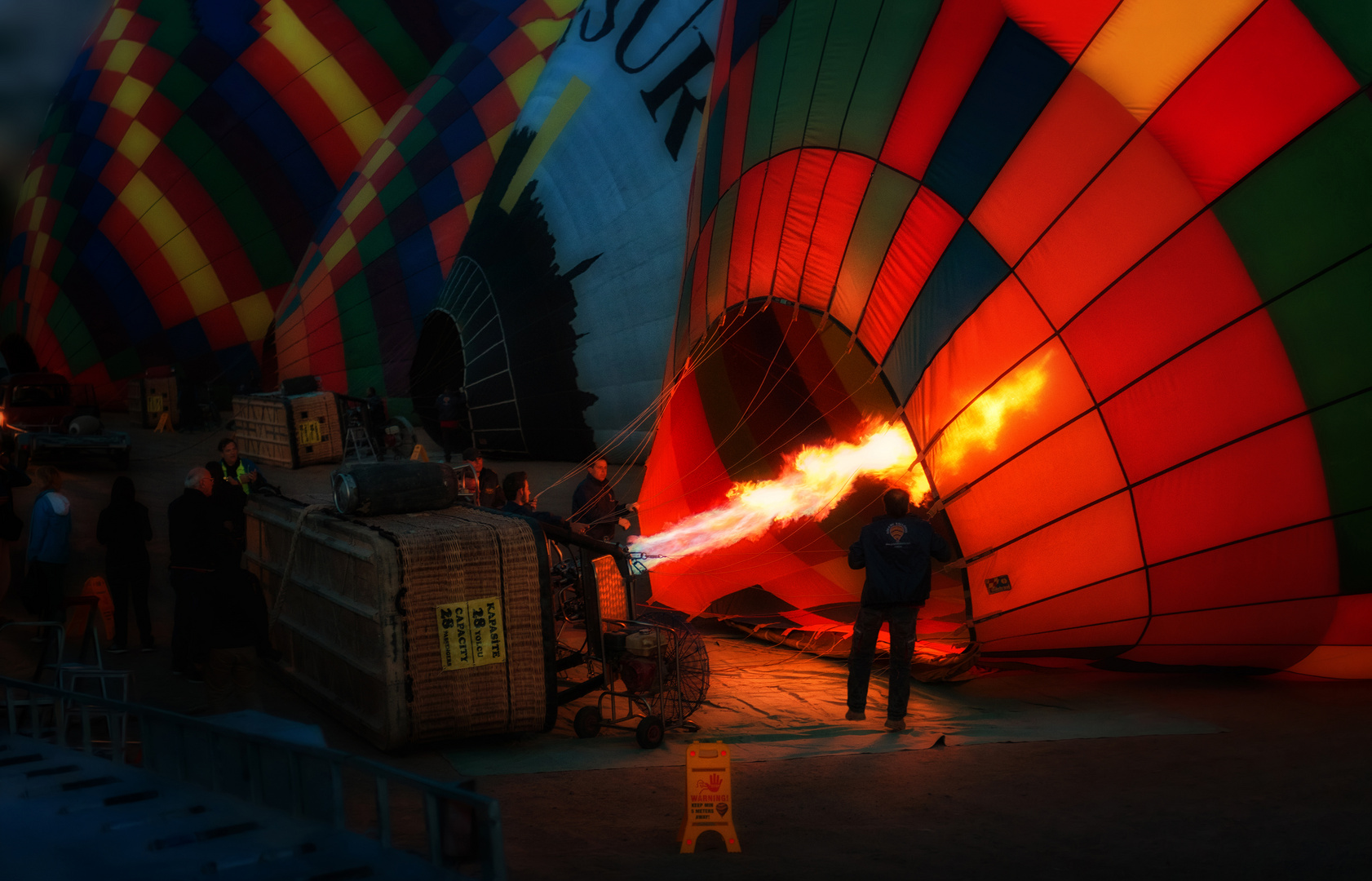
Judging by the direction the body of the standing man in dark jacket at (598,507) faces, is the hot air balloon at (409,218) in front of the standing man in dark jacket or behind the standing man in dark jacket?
behind

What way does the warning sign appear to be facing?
toward the camera

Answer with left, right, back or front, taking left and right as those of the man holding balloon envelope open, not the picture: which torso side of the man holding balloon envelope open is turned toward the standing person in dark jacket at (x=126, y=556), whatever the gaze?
left

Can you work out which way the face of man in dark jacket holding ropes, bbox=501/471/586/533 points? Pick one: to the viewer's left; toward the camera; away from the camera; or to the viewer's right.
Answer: to the viewer's right

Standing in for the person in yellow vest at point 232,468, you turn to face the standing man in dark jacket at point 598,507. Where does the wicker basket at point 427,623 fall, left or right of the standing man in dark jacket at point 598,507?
right

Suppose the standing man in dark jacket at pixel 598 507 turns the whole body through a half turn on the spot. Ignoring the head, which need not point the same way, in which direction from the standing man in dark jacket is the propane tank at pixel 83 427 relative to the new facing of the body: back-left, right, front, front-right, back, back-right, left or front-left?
front

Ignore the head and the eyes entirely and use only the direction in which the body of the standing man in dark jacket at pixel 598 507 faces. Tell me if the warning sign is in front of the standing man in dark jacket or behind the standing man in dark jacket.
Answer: in front

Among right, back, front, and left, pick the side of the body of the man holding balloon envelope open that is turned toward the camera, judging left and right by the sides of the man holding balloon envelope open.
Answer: back

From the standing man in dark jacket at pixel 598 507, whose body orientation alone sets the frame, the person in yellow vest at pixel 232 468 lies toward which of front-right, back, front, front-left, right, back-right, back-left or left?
back-right

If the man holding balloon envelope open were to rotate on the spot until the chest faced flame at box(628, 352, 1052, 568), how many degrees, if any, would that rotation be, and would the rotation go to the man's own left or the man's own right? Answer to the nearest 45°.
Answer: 0° — they already face it

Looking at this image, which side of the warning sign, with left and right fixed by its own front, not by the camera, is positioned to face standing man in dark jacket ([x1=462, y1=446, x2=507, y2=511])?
back
